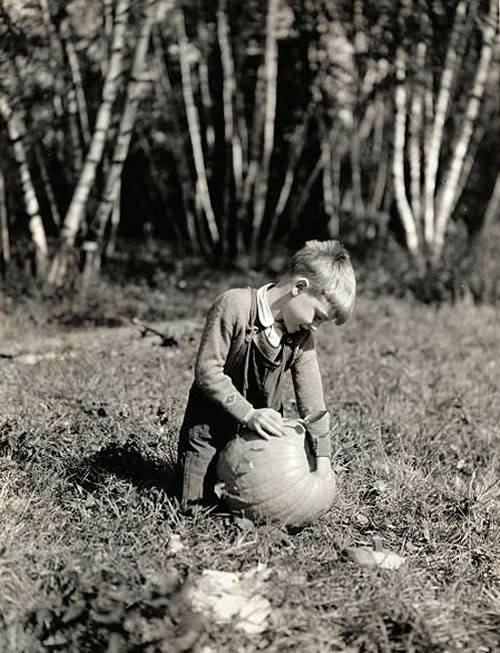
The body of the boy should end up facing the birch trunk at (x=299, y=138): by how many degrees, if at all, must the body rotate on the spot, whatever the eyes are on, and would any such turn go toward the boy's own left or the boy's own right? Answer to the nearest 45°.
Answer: approximately 135° to the boy's own left

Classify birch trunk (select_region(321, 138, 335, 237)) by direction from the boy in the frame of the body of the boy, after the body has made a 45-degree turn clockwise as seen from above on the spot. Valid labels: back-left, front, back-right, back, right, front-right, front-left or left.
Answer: back

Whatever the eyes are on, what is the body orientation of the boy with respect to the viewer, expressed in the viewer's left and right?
facing the viewer and to the right of the viewer

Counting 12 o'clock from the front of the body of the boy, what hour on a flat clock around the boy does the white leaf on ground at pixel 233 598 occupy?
The white leaf on ground is roughly at 2 o'clock from the boy.

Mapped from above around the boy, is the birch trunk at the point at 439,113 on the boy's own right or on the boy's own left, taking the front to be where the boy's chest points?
on the boy's own left

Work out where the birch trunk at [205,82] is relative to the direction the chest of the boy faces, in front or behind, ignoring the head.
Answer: behind

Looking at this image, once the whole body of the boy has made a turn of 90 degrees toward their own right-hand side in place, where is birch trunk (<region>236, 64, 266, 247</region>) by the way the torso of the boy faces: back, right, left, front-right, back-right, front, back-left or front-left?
back-right

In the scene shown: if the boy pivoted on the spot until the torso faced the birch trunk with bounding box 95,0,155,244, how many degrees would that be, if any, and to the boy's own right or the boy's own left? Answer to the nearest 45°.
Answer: approximately 135° to the boy's own left

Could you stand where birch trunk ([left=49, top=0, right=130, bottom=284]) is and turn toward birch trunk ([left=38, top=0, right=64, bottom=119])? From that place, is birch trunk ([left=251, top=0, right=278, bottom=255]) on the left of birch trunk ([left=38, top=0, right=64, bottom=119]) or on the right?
right

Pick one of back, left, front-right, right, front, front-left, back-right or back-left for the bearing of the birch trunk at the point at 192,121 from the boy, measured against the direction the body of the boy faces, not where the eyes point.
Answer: back-left

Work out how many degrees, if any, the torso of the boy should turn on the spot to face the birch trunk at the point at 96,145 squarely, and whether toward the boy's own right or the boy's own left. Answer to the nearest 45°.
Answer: approximately 135° to the boy's own left

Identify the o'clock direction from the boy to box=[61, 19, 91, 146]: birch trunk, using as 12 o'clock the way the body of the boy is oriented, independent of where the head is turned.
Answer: The birch trunk is roughly at 7 o'clock from the boy.

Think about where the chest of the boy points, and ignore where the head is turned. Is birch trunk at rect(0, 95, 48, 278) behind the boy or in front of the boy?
behind

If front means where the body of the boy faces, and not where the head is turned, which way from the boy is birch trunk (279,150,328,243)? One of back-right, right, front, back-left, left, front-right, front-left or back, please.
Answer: back-left
